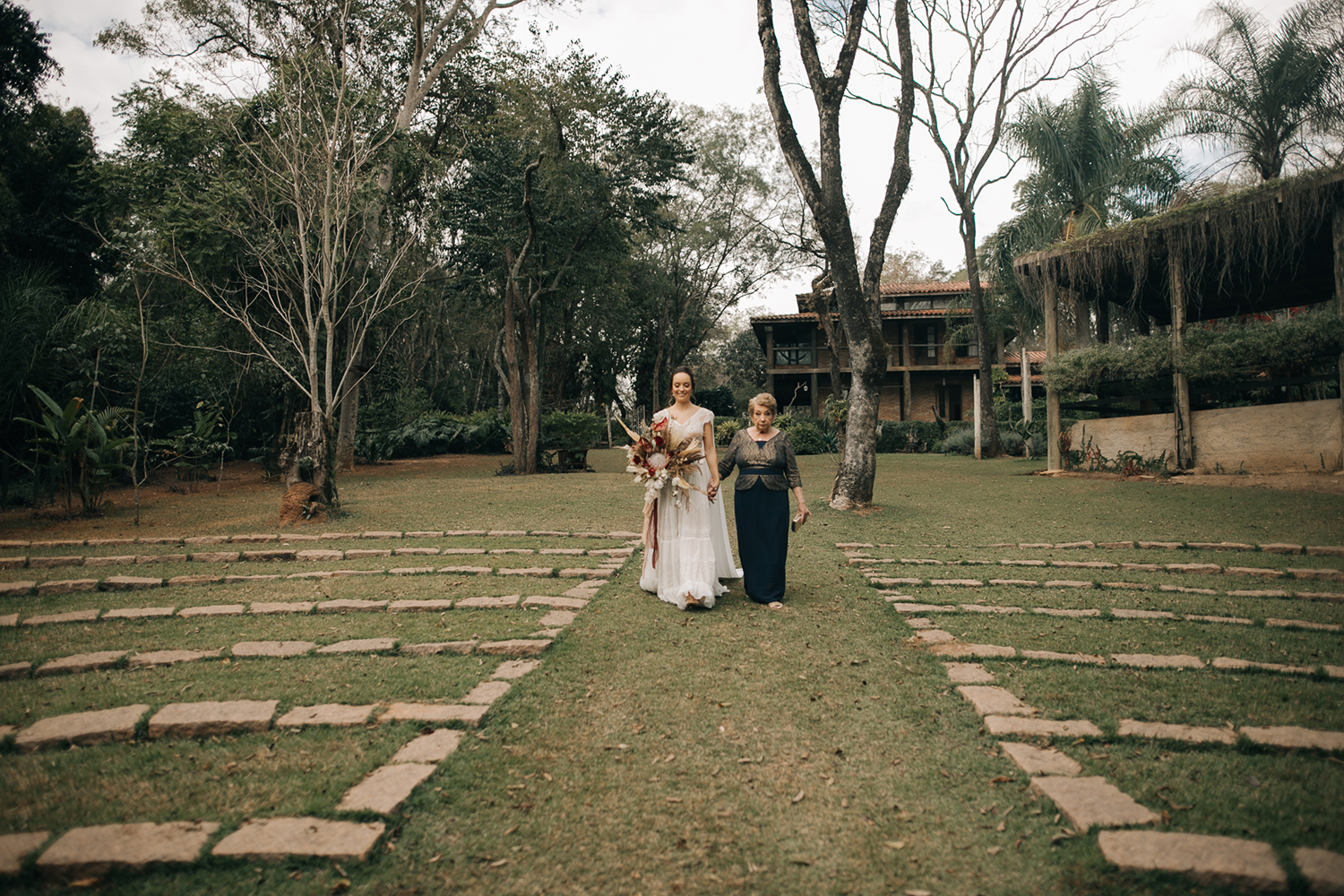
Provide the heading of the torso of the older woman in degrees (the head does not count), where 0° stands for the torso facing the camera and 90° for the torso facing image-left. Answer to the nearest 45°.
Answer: approximately 0°

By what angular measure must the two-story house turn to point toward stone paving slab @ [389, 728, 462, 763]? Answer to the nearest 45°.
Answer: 0° — it already faces it

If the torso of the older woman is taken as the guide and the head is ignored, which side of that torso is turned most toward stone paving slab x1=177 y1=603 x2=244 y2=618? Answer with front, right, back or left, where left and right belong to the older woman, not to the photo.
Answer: right

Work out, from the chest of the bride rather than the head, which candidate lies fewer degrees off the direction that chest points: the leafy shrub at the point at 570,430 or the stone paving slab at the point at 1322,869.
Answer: the stone paving slab

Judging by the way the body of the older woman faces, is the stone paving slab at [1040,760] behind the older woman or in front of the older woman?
in front

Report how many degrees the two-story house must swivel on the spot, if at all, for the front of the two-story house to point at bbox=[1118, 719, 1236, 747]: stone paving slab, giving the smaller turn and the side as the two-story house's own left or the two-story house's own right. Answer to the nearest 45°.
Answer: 0° — it already faces it

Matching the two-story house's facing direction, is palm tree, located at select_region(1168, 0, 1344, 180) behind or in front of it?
in front

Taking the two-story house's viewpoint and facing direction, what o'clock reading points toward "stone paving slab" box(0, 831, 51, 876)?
The stone paving slab is roughly at 12 o'clock from the two-story house.

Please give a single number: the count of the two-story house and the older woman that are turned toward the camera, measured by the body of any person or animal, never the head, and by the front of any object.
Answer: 2

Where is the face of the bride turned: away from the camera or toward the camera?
toward the camera

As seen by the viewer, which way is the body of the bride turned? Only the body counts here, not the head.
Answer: toward the camera

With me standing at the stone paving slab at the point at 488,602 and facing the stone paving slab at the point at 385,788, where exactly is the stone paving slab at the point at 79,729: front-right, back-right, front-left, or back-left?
front-right

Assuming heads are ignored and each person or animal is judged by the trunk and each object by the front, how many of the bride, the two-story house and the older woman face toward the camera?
3
